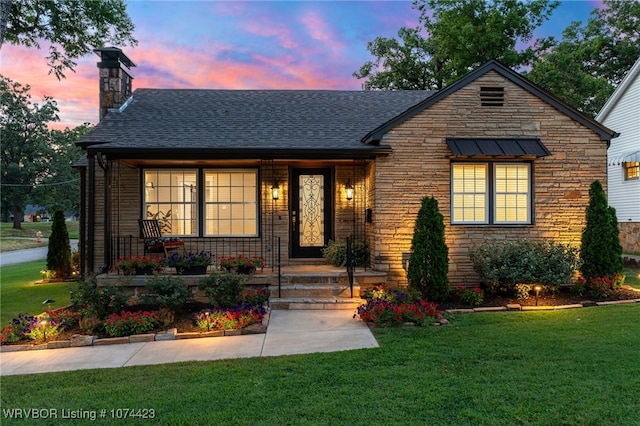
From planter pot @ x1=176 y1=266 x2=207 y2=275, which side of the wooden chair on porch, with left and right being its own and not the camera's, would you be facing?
front

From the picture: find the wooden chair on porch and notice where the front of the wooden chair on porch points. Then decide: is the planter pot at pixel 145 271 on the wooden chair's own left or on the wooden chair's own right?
on the wooden chair's own right

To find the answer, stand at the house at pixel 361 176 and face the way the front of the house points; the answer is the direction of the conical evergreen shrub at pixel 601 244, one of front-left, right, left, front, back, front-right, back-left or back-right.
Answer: left

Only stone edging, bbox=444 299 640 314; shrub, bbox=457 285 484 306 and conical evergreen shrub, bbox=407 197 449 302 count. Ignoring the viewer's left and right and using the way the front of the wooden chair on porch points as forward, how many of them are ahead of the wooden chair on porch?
3

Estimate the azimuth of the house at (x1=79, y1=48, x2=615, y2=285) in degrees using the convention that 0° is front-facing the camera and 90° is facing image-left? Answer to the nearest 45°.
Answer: approximately 0°

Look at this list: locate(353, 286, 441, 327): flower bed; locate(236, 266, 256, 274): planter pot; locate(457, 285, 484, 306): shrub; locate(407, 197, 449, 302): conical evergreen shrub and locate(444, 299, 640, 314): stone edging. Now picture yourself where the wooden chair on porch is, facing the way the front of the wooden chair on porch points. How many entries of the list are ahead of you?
5

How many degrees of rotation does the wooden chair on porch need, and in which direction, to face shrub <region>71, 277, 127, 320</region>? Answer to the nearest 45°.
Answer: approximately 45° to its right

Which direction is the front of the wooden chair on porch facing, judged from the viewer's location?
facing the viewer and to the right of the viewer

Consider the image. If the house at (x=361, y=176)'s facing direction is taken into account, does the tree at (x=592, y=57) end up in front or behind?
behind

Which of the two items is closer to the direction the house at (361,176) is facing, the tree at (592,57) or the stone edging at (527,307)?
the stone edging

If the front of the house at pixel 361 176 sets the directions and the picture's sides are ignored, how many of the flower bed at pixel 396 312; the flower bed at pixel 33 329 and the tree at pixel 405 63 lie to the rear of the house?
1

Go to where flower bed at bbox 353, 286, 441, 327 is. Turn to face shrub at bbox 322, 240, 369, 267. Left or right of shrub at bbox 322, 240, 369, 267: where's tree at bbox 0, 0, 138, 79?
left

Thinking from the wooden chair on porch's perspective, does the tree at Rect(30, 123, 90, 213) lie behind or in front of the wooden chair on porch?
behind

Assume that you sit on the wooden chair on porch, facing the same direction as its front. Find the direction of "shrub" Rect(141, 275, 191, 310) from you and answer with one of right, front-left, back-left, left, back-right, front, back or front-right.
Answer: front-right

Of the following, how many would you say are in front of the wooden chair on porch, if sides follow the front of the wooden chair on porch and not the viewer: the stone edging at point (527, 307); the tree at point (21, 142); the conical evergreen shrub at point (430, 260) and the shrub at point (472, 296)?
3
